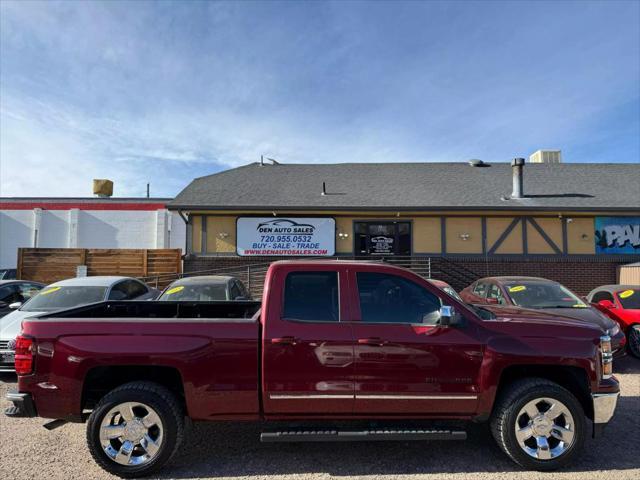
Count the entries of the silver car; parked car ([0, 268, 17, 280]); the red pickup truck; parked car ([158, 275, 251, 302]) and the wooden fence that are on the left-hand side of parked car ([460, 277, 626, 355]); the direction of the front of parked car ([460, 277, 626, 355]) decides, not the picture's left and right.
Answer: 0

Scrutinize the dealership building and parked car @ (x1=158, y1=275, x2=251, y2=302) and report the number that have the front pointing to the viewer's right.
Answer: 0

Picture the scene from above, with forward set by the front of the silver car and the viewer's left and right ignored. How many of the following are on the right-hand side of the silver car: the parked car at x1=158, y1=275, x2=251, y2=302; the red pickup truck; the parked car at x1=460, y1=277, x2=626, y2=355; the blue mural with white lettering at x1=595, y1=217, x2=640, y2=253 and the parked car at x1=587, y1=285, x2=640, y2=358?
0

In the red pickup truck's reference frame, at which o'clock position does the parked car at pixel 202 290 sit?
The parked car is roughly at 8 o'clock from the red pickup truck.

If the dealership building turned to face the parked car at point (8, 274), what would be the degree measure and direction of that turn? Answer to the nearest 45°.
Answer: approximately 90° to its right

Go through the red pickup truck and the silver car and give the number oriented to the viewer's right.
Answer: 1

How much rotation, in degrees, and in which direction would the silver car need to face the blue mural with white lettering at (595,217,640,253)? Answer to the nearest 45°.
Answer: approximately 135° to its left

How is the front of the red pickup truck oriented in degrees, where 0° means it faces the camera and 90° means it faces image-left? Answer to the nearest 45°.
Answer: approximately 270°

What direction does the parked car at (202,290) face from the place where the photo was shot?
facing the viewer and to the left of the viewer

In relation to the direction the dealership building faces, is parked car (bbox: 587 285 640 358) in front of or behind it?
in front

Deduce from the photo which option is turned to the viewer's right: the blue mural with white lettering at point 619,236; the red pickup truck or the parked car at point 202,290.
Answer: the red pickup truck

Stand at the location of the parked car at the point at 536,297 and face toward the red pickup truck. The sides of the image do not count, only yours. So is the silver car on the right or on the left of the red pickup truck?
right

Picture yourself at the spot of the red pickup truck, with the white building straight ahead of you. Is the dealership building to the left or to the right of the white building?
right

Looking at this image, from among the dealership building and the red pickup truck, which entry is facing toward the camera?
the dealership building

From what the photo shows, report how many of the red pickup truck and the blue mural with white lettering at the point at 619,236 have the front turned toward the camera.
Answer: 1

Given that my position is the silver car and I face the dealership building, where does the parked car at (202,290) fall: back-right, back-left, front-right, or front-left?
front-right

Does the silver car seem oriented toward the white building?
no

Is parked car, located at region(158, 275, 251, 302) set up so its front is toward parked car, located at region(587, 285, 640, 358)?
no

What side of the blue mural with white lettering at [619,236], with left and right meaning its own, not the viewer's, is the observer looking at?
front

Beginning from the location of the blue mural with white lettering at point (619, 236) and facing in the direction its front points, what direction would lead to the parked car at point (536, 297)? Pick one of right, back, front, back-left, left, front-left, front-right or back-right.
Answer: front

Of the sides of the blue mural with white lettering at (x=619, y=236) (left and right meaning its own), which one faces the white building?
right

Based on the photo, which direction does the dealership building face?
toward the camera
